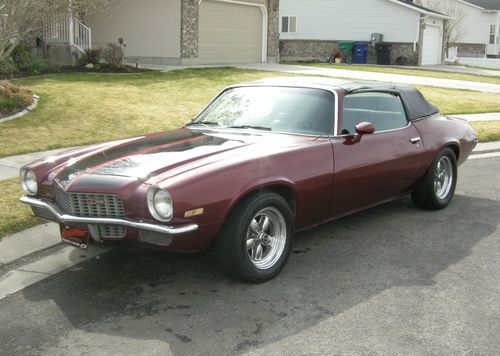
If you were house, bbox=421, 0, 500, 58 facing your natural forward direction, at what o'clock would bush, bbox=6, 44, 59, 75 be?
The bush is roughly at 2 o'clock from the house.

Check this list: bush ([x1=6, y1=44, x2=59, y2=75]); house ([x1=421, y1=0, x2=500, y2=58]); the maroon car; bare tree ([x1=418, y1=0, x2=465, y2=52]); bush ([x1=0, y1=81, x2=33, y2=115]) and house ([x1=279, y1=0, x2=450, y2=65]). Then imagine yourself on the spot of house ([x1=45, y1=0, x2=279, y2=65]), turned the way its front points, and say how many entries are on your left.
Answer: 3

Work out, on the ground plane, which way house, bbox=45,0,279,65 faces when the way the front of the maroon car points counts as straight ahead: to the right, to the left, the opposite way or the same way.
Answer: to the left

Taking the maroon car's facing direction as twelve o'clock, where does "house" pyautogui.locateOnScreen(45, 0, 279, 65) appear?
The house is roughly at 4 o'clock from the maroon car.

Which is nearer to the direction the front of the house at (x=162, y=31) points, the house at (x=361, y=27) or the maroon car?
the maroon car

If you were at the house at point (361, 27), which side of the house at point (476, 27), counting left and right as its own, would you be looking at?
right

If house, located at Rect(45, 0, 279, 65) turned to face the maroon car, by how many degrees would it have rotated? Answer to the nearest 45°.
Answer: approximately 45° to its right

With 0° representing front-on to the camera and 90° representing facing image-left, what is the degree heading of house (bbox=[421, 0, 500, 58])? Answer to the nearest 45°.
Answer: approximately 315°

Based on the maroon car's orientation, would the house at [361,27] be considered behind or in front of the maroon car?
behind

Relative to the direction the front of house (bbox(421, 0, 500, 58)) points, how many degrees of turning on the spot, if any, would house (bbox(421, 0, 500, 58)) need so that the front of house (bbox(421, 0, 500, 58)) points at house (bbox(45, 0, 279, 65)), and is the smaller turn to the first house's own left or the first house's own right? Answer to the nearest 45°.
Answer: approximately 45° to the first house's own right

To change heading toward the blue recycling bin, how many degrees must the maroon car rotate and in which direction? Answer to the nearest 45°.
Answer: approximately 135° to its right

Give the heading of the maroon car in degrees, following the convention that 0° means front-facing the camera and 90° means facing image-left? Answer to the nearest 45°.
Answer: approximately 45°

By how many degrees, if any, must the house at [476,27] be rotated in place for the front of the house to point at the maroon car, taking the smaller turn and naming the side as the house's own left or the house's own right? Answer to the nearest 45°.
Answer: approximately 45° to the house's own right

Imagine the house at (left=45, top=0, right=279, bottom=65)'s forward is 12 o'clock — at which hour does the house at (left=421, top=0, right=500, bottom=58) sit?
the house at (left=421, top=0, right=500, bottom=58) is roughly at 9 o'clock from the house at (left=45, top=0, right=279, bottom=65).
